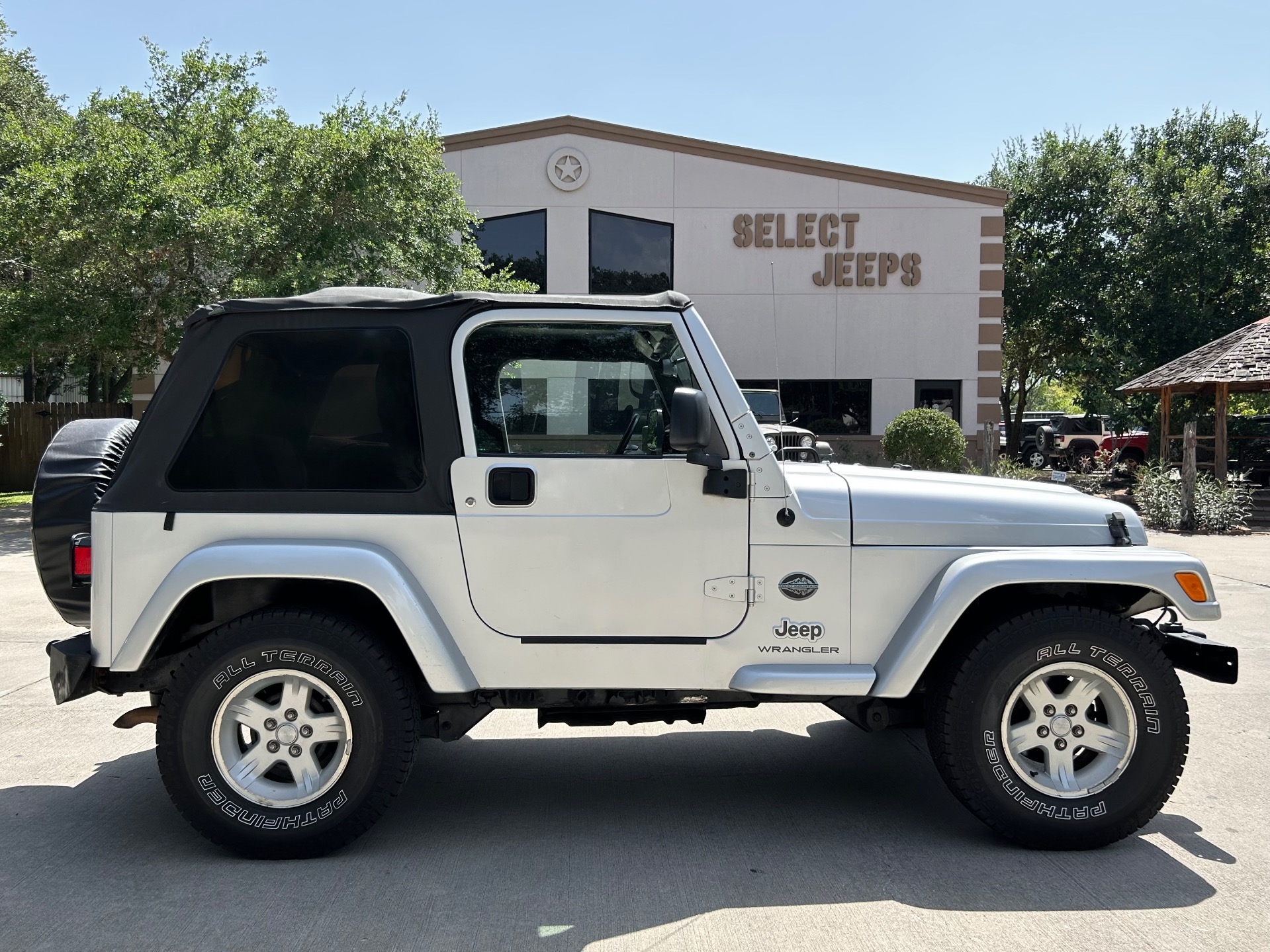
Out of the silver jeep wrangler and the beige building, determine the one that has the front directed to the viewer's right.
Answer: the silver jeep wrangler

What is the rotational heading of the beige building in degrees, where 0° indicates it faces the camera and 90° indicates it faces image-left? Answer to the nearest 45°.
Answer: approximately 0°

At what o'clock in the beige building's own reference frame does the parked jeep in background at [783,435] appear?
The parked jeep in background is roughly at 12 o'clock from the beige building.

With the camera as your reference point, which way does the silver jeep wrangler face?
facing to the right of the viewer

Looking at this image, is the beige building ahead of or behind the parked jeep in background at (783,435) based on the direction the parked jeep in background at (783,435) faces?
behind

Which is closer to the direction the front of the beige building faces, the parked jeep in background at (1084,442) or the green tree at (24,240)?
the green tree

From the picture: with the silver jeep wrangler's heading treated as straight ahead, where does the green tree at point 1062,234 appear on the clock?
The green tree is roughly at 10 o'clock from the silver jeep wrangler.

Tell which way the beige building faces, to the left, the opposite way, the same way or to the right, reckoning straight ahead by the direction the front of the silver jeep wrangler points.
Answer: to the right

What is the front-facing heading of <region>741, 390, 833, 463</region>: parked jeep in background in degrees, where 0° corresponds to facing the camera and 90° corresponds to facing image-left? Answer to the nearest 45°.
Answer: approximately 315°

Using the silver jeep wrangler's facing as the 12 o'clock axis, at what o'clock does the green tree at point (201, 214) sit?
The green tree is roughly at 8 o'clock from the silver jeep wrangler.
